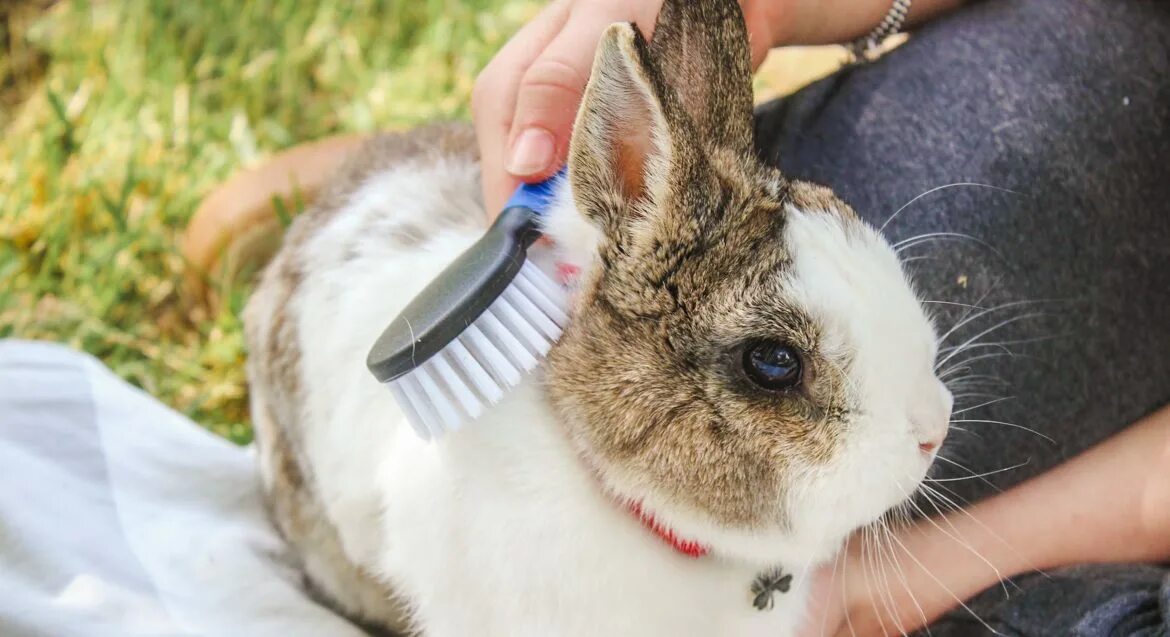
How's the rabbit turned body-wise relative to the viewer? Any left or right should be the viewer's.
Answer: facing to the right of the viewer

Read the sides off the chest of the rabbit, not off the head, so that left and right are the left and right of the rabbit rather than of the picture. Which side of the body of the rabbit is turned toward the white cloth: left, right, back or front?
back
